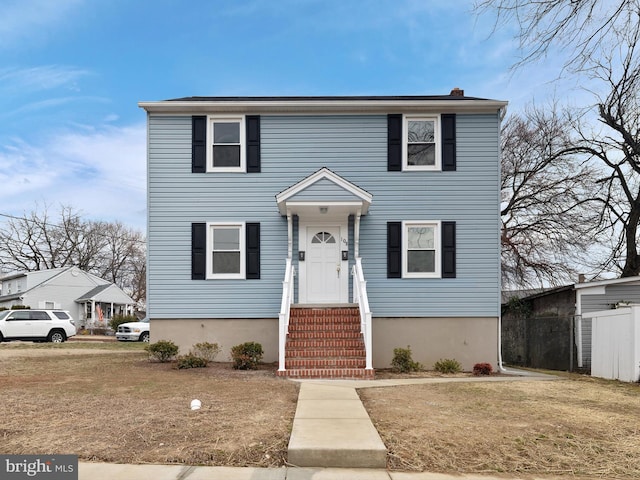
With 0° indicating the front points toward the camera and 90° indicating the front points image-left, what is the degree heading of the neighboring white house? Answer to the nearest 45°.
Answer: approximately 315°

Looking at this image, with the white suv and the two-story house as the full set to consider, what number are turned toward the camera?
1

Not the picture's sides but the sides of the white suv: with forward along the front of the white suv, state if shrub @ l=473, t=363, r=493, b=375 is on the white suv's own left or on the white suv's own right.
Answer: on the white suv's own left

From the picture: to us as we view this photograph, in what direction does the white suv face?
facing to the left of the viewer

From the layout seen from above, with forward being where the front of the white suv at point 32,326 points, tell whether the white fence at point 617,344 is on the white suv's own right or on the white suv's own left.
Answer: on the white suv's own left

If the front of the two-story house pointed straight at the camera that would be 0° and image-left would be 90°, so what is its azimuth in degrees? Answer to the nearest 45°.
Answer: approximately 0°

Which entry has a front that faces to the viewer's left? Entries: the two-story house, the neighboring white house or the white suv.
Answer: the white suv

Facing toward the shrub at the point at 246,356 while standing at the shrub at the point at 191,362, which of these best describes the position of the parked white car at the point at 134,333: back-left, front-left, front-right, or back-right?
back-left
